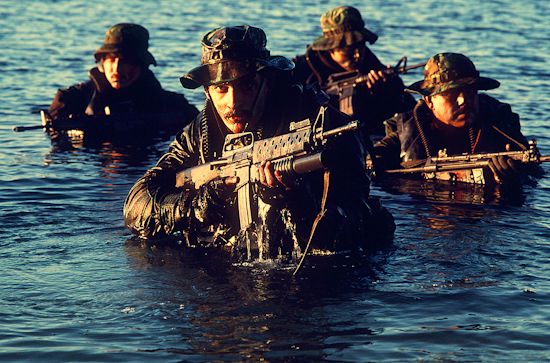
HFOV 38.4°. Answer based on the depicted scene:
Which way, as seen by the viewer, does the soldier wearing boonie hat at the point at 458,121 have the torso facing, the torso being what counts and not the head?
toward the camera

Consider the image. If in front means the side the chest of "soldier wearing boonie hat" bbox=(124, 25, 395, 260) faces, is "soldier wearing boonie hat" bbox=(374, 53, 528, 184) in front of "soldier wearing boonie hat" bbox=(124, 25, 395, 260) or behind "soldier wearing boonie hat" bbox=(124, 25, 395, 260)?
behind

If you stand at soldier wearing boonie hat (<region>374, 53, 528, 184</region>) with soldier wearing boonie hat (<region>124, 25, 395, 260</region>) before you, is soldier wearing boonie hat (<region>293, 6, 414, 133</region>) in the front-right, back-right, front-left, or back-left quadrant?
back-right

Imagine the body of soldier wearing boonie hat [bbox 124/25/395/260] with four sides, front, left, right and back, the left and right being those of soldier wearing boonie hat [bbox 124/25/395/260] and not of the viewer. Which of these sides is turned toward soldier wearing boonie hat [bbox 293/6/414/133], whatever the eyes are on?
back

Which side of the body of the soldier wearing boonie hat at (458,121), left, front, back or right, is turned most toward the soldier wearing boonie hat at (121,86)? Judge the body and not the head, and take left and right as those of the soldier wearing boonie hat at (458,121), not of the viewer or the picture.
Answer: right

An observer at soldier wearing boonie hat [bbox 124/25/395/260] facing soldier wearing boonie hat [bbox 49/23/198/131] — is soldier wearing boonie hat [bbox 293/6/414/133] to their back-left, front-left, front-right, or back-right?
front-right

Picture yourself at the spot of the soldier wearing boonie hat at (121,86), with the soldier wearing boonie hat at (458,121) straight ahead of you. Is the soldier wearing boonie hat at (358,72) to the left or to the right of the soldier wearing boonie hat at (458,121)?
left

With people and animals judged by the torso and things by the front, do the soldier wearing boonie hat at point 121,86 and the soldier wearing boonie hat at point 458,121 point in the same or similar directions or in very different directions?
same or similar directions

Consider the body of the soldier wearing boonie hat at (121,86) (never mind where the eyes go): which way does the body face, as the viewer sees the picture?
toward the camera

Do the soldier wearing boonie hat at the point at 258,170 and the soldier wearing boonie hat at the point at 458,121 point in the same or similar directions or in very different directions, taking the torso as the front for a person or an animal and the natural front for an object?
same or similar directions

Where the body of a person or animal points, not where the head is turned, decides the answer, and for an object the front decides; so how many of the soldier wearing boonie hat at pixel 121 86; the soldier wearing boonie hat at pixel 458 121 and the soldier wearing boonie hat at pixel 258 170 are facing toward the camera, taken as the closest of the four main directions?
3

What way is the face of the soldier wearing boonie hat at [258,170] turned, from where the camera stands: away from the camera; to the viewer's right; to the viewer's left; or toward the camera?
toward the camera

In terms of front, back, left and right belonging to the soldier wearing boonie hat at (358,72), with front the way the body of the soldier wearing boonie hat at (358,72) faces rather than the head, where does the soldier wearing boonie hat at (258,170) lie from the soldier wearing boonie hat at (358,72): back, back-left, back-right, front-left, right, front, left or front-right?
front-right

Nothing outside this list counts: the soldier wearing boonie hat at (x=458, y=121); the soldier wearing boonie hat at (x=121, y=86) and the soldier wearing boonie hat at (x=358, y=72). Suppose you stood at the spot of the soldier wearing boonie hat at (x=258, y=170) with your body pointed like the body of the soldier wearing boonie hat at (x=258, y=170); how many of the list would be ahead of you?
0

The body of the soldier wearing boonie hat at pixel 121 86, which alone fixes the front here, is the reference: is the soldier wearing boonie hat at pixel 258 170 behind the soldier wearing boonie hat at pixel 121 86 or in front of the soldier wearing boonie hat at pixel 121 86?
in front

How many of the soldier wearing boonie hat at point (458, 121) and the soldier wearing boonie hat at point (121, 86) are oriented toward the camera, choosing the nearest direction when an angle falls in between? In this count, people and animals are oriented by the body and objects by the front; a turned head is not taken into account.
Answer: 2

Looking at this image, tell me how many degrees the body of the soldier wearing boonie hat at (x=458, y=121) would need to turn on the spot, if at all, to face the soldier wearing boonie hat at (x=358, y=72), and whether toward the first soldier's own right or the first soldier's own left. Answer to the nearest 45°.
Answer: approximately 135° to the first soldier's own right

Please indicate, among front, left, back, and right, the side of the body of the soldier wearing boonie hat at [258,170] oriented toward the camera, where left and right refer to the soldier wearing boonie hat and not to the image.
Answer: front
